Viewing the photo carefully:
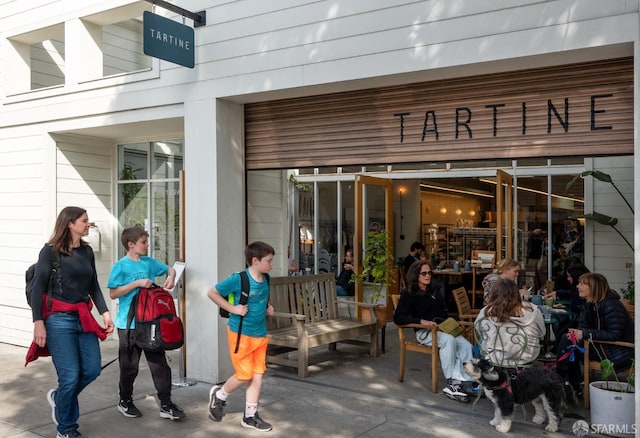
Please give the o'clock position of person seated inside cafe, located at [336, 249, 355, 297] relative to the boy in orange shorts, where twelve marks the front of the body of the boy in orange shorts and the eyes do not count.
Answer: The person seated inside cafe is roughly at 8 o'clock from the boy in orange shorts.

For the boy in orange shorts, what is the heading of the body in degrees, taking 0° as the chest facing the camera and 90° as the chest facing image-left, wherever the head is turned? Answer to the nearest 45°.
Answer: approximately 315°

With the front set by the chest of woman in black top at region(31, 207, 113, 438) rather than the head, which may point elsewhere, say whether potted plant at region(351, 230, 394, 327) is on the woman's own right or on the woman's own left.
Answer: on the woman's own left

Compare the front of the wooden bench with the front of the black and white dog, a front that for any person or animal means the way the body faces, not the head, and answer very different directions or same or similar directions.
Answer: very different directions

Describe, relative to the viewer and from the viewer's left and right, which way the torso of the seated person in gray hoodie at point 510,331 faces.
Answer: facing away from the viewer

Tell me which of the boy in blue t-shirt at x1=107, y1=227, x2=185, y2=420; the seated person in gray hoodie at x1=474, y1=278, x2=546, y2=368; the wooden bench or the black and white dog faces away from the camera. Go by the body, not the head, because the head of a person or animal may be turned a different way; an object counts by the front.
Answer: the seated person in gray hoodie
